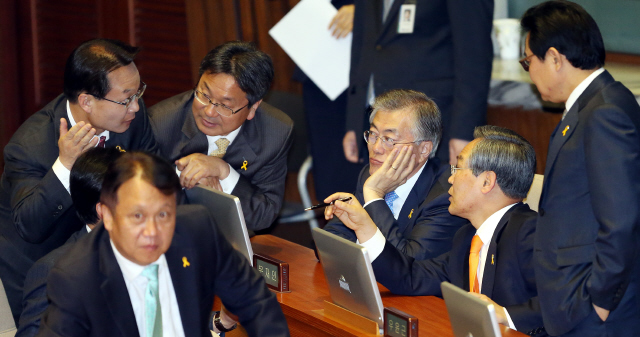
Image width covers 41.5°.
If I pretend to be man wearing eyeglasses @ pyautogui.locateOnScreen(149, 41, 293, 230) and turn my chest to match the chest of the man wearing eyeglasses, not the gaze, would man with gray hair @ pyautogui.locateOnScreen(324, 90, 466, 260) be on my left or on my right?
on my left

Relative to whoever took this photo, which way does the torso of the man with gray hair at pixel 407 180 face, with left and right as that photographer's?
facing the viewer and to the left of the viewer

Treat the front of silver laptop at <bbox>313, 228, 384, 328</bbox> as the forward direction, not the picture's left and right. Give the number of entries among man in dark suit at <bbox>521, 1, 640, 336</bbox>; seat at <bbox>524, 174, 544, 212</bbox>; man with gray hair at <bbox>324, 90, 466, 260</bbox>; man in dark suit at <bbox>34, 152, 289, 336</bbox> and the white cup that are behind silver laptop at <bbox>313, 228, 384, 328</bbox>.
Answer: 1

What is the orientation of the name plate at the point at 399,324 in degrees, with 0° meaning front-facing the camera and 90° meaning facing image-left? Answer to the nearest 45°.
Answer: approximately 45°

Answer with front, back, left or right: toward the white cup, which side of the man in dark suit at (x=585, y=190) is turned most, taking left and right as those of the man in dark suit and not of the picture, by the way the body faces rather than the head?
right

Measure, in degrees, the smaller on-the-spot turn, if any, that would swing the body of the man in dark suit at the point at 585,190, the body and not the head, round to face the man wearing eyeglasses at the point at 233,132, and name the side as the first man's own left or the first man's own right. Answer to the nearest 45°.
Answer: approximately 45° to the first man's own right

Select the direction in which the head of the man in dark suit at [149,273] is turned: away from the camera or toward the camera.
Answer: toward the camera

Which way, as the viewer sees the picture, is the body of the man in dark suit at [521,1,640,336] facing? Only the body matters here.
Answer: to the viewer's left

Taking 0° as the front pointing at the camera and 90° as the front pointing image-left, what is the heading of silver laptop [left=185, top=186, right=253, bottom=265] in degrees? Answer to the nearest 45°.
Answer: approximately 225°

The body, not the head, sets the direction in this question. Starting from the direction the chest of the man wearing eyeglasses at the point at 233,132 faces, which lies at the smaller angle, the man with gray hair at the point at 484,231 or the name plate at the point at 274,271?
the name plate

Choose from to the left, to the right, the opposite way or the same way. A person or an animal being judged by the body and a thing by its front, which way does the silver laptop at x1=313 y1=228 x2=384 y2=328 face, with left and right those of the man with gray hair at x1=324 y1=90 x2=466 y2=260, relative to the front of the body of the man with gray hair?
the opposite way

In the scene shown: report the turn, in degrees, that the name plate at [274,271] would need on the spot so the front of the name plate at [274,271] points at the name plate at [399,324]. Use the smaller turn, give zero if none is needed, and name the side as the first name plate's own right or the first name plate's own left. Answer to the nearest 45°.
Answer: approximately 90° to the first name plate's own left

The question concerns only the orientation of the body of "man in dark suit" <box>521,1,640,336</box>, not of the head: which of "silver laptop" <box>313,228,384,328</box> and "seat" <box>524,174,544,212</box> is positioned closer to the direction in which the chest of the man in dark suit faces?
the silver laptop

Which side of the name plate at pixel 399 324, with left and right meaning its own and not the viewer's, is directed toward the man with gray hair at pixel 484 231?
back

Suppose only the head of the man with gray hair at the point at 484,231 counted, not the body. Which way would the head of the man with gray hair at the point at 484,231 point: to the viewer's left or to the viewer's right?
to the viewer's left

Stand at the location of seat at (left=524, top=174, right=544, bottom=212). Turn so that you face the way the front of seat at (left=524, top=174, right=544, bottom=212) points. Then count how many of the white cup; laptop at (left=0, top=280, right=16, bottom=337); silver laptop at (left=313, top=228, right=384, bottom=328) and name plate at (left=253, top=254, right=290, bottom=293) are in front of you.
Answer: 3

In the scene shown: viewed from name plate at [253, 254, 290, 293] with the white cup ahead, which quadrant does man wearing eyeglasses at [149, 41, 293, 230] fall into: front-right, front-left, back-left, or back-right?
front-left
